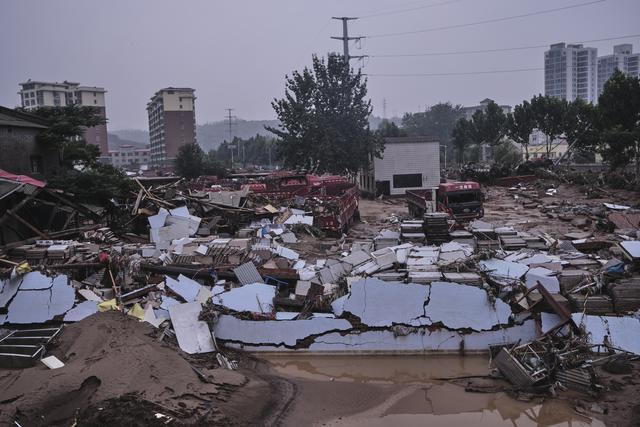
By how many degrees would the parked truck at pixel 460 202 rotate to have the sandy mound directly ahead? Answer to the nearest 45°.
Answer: approximately 45° to its right

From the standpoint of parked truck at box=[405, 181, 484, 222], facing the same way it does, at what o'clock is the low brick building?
The low brick building is roughly at 4 o'clock from the parked truck.

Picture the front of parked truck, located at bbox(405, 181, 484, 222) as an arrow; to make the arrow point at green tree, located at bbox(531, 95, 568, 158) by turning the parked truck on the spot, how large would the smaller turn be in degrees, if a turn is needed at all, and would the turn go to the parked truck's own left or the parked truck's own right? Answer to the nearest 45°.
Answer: approximately 135° to the parked truck's own left

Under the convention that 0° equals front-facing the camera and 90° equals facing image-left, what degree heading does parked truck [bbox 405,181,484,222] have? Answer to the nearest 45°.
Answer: approximately 315°

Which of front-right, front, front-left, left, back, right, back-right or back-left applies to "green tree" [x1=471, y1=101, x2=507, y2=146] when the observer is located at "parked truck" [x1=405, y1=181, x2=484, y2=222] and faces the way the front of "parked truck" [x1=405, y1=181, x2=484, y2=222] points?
back-left

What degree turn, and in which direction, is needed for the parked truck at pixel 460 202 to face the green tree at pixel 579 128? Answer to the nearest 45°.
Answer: approximately 135° to its left
